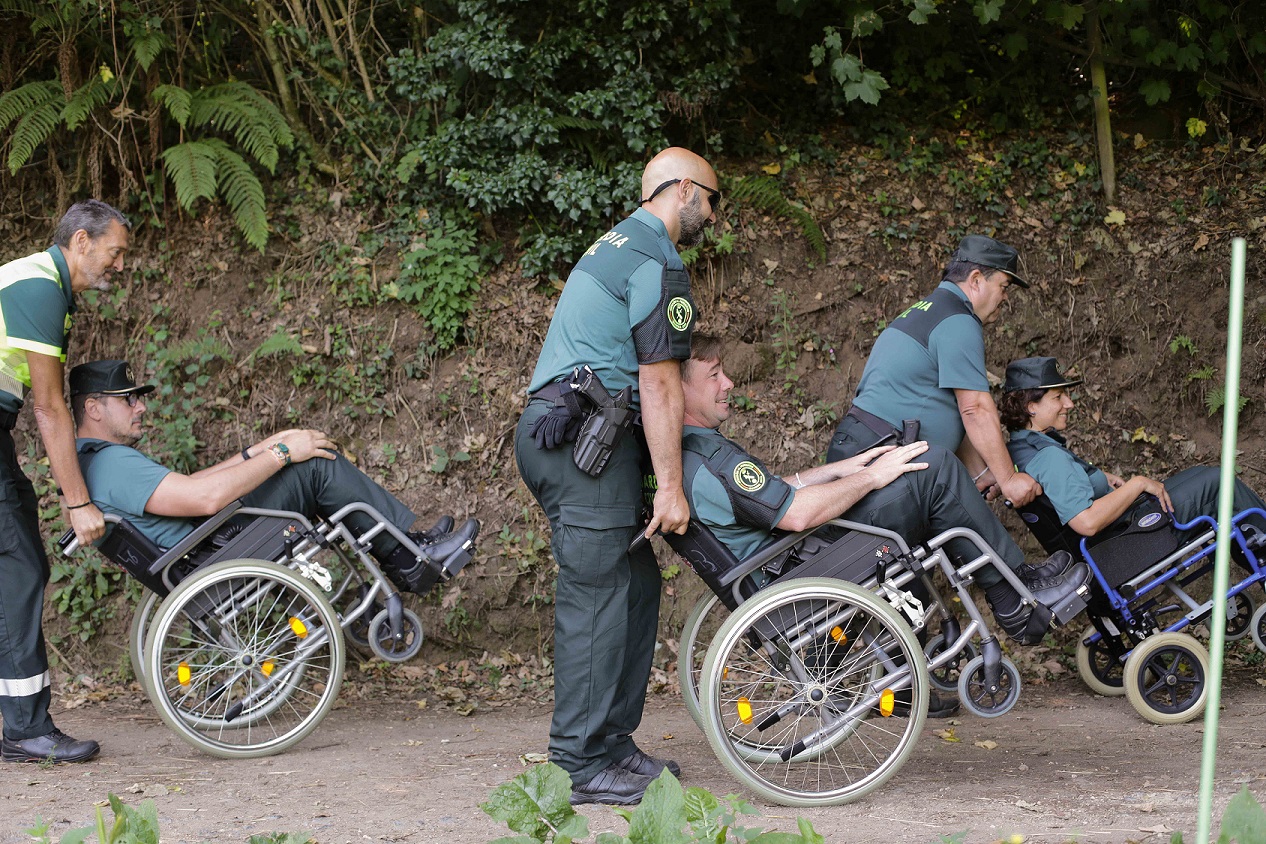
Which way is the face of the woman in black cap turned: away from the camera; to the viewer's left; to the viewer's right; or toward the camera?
to the viewer's right

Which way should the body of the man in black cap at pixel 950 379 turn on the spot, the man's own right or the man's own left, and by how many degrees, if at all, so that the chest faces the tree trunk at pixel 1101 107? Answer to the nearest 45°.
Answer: approximately 90° to the man's own left

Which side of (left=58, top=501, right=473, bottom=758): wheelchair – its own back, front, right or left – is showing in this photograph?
right

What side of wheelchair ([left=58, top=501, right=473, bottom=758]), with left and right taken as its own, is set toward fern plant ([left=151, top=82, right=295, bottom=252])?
left

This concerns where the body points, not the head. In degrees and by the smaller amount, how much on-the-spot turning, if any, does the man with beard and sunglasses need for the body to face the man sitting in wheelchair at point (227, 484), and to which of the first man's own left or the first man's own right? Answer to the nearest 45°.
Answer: approximately 135° to the first man's own left

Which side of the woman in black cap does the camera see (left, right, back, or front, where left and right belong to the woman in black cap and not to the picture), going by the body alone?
right

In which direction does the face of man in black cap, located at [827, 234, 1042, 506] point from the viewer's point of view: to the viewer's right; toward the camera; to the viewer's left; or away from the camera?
to the viewer's right

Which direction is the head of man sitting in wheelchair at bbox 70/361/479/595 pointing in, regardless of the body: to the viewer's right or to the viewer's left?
to the viewer's right

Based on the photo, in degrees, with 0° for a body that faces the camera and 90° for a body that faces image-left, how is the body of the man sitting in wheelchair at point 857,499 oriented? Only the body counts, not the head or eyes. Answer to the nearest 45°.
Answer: approximately 270°

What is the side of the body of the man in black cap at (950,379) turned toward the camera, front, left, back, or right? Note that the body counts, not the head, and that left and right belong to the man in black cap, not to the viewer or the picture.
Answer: right

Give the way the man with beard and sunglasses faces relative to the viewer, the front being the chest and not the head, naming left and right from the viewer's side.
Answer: facing to the right of the viewer

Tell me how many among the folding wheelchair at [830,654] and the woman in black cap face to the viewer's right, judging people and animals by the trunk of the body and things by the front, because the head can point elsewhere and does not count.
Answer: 2

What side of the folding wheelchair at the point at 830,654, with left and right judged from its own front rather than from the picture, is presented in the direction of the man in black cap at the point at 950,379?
left

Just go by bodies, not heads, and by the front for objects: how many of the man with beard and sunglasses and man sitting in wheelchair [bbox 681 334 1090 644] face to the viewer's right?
2
